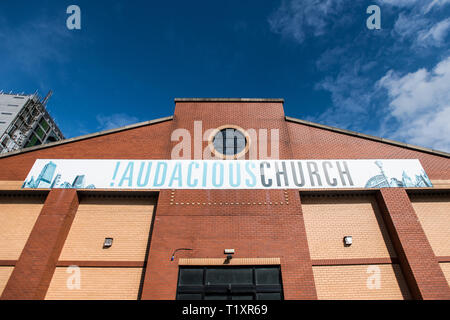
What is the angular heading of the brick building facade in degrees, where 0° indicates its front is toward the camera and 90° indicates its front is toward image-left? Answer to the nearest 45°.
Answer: approximately 0°

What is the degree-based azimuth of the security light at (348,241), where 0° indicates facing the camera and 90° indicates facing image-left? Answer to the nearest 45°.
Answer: approximately 0°

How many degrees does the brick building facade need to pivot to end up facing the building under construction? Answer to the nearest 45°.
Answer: approximately 135° to its right

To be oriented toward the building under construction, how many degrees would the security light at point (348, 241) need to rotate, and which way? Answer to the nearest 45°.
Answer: approximately 90° to its right

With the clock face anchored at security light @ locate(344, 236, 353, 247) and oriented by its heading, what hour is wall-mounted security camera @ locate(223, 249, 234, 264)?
The wall-mounted security camera is roughly at 2 o'clock from the security light.
